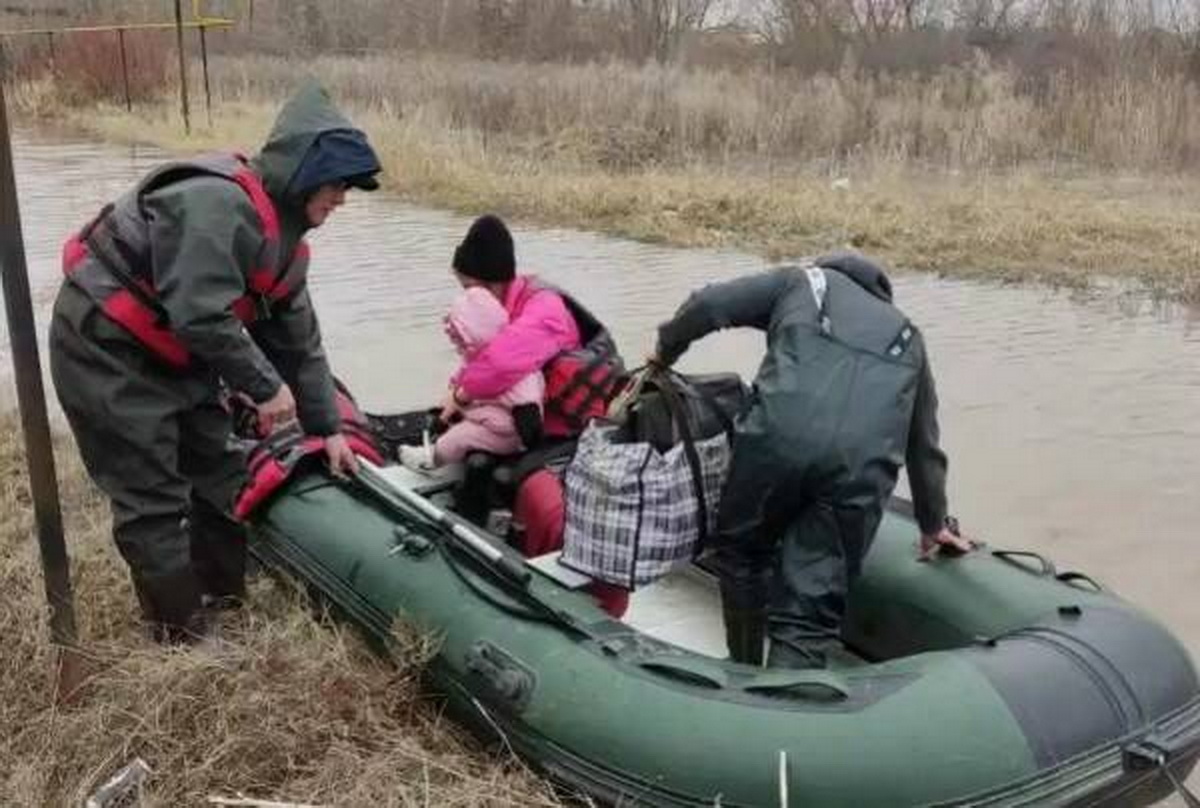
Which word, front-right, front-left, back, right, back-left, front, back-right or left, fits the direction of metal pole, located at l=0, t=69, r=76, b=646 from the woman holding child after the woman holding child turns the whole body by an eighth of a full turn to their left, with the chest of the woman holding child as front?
front

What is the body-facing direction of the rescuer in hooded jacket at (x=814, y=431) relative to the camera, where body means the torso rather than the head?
away from the camera

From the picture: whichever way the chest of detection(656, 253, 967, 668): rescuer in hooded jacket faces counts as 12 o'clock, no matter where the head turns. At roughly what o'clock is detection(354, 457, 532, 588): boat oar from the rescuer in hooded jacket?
The boat oar is roughly at 9 o'clock from the rescuer in hooded jacket.

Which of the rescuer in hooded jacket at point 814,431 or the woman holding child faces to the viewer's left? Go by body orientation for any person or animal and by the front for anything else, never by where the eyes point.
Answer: the woman holding child

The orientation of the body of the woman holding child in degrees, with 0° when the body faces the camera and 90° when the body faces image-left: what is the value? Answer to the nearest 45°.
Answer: approximately 90°

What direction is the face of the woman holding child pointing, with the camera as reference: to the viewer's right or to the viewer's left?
to the viewer's left

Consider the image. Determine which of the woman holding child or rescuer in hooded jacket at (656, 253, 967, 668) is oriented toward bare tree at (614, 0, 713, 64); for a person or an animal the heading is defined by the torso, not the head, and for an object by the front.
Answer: the rescuer in hooded jacket

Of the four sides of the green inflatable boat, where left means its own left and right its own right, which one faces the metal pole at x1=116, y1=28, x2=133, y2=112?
back

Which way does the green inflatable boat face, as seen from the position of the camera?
facing the viewer and to the right of the viewer

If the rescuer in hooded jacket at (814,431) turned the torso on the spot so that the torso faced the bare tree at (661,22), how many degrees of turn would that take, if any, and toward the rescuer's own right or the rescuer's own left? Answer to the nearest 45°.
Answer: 0° — they already face it

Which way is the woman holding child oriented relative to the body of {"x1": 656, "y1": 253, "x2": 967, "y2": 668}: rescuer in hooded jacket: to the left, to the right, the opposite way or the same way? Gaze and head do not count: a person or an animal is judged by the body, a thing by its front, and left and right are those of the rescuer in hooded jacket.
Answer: to the left
